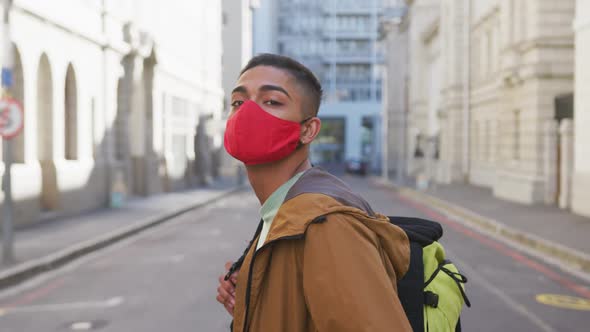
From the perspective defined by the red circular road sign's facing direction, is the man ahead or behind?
ahead

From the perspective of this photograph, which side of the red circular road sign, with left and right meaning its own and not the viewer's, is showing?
front
